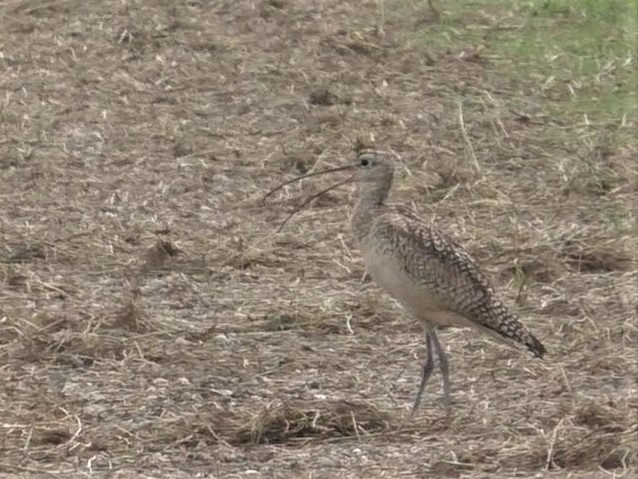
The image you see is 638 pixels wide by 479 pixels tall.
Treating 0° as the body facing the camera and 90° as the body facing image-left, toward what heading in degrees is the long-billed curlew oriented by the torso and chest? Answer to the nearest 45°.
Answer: approximately 90°
